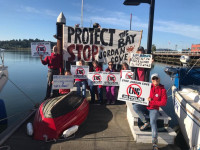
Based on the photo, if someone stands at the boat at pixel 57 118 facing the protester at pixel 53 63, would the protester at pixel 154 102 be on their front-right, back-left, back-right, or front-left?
back-right

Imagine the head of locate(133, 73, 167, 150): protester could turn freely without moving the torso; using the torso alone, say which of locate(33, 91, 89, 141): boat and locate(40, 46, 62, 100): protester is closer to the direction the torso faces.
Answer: the boat

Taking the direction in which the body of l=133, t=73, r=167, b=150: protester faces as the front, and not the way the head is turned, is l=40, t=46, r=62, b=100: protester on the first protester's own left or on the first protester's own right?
on the first protester's own right

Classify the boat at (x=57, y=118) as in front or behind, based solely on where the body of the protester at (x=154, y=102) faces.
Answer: in front

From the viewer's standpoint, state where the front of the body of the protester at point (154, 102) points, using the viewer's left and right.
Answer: facing the viewer and to the left of the viewer

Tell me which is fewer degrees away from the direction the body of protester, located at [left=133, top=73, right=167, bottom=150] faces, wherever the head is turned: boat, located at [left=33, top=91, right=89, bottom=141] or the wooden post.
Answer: the boat

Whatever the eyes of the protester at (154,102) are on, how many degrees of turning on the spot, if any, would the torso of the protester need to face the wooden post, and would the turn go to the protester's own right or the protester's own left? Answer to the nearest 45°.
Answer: approximately 90° to the protester's own right

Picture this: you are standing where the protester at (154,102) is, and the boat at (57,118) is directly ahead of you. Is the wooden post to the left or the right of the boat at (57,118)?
right
